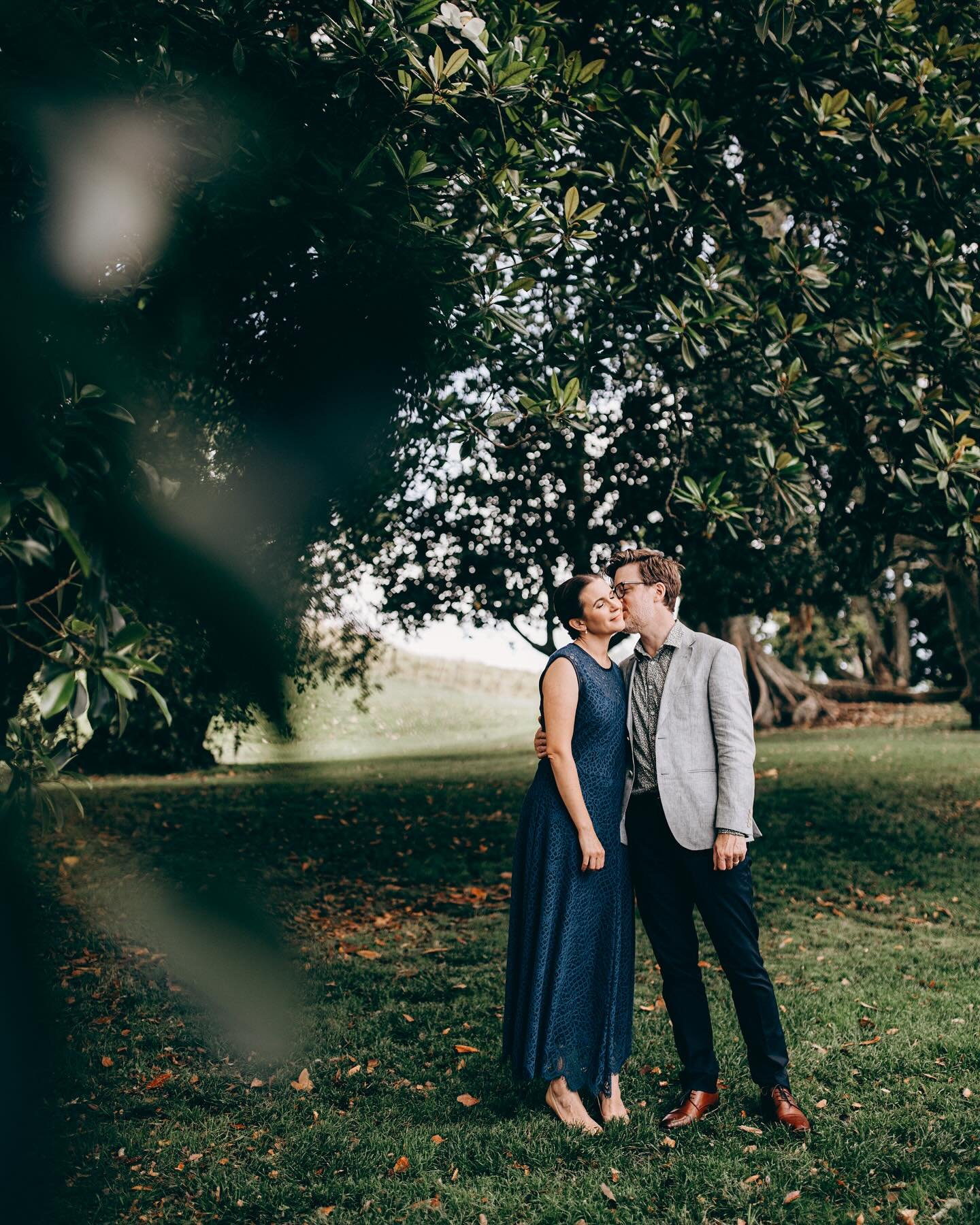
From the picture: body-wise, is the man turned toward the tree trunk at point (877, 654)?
no

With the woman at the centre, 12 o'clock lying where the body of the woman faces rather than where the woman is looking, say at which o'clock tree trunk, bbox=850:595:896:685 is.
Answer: The tree trunk is roughly at 8 o'clock from the woman.

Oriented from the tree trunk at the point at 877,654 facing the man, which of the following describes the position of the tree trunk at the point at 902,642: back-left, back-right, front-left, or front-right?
back-left

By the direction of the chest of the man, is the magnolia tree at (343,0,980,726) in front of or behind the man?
behind

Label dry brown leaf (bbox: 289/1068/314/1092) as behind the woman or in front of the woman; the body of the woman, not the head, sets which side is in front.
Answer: behind

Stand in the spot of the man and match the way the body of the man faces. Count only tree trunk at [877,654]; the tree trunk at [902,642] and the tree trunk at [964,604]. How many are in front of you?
0

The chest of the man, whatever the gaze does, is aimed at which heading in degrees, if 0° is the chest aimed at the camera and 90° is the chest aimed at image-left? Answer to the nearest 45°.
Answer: approximately 45°

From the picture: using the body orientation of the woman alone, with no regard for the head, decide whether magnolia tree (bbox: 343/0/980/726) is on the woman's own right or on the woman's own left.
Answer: on the woman's own left

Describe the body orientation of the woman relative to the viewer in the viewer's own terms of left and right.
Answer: facing the viewer and to the right of the viewer

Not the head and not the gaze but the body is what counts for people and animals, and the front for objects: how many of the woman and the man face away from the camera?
0

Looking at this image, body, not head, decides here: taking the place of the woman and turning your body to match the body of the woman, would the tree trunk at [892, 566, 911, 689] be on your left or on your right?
on your left
